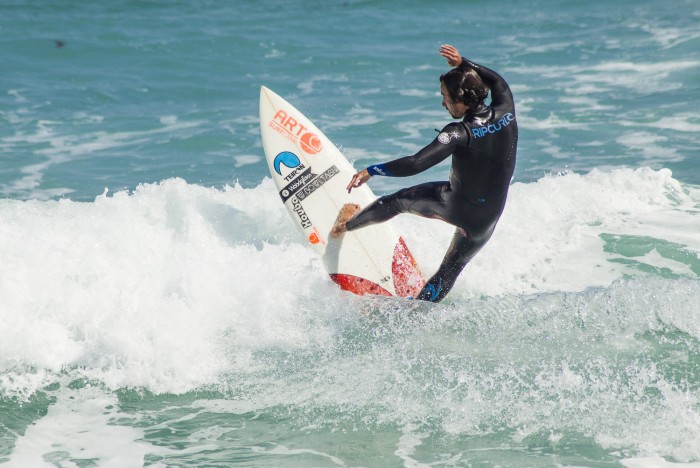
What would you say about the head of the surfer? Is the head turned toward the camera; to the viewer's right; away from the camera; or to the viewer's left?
to the viewer's left

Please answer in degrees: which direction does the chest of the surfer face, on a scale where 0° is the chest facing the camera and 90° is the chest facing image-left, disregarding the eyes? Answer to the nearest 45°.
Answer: approximately 135°
